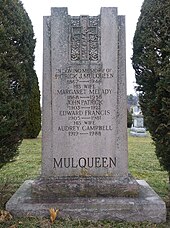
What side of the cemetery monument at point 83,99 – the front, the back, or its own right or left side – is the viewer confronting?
front

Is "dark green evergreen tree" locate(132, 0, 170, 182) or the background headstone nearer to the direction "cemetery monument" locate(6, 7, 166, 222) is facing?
the dark green evergreen tree

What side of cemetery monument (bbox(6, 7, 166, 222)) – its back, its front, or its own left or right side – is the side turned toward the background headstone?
back

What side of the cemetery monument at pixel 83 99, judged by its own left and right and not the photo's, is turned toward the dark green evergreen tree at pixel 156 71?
left
